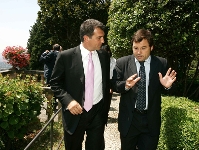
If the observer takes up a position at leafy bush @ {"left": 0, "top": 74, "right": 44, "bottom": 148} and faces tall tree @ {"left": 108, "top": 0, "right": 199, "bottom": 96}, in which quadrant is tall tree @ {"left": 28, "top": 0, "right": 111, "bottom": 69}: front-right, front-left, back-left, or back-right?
front-left

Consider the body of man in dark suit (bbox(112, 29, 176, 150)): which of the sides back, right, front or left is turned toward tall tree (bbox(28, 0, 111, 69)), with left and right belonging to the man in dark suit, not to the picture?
back

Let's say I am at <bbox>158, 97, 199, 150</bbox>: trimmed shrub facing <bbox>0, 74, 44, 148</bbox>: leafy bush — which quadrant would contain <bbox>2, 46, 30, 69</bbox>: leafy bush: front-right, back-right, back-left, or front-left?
front-right

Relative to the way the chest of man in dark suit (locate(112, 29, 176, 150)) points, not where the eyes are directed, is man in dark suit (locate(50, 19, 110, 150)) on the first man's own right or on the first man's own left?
on the first man's own right

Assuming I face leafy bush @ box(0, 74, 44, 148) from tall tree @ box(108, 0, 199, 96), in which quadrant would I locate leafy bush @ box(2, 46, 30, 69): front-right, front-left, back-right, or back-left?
front-right

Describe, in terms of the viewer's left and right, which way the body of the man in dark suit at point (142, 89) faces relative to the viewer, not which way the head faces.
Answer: facing the viewer

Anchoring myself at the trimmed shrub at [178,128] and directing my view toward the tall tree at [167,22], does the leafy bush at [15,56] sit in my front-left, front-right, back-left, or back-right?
front-left

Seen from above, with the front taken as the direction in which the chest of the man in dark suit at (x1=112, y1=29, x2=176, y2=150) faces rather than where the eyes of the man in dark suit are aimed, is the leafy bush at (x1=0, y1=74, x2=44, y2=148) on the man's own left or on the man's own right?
on the man's own right

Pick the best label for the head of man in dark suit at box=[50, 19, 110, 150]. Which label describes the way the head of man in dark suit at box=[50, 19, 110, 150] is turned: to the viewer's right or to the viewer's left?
to the viewer's right

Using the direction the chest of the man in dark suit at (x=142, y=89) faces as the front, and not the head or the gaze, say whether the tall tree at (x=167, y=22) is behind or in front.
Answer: behind

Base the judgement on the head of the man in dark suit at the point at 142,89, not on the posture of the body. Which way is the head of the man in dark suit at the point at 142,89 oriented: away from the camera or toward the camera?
toward the camera
